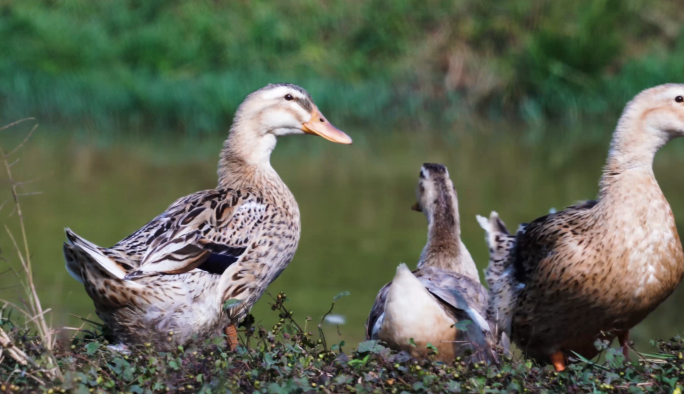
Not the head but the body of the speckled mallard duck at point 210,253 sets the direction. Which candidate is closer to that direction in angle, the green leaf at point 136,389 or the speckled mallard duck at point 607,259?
the speckled mallard duck

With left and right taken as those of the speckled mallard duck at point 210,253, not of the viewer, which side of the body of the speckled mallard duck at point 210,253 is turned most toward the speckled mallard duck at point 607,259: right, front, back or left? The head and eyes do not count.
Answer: front

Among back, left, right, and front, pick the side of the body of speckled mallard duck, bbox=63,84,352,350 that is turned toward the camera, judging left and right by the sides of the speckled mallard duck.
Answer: right

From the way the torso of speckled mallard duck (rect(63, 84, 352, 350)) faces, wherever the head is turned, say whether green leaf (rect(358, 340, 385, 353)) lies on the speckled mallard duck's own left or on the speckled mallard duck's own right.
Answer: on the speckled mallard duck's own right

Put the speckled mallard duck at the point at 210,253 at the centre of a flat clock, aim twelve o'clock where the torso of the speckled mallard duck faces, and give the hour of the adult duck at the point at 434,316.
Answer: The adult duck is roughly at 1 o'clock from the speckled mallard duck.

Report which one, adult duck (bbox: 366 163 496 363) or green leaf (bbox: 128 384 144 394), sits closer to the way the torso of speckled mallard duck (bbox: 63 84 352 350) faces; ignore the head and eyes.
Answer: the adult duck

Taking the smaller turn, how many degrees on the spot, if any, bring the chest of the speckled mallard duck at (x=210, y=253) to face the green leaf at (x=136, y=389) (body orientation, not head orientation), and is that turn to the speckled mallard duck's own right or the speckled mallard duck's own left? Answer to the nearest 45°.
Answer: approximately 90° to the speckled mallard duck's own right
